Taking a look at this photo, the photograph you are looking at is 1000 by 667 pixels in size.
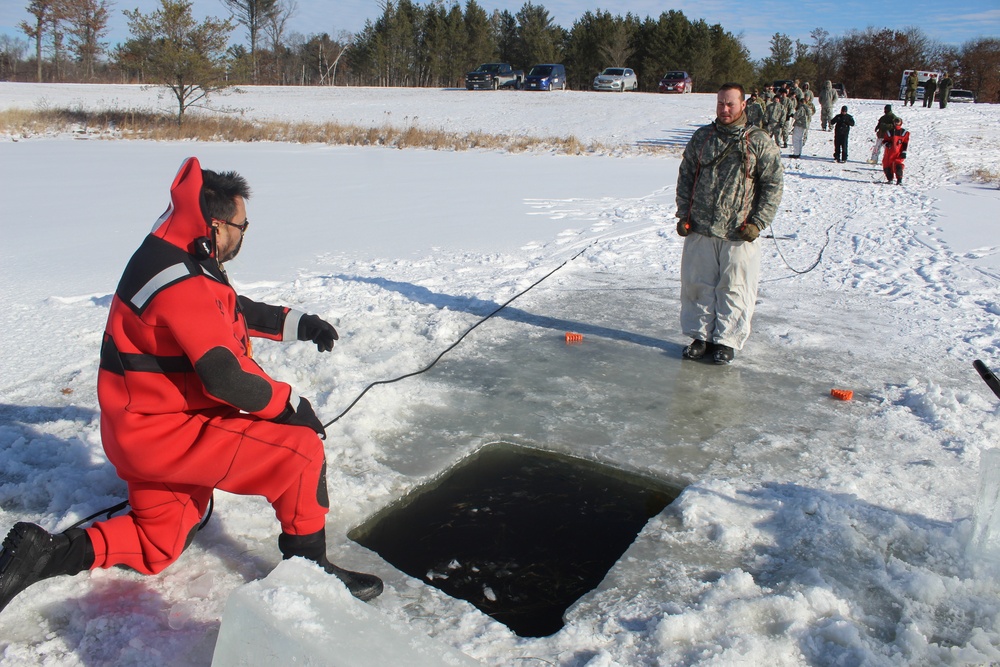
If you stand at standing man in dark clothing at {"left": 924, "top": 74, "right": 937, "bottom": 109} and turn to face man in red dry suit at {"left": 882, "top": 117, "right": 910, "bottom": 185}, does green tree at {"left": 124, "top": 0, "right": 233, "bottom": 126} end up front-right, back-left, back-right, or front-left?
front-right

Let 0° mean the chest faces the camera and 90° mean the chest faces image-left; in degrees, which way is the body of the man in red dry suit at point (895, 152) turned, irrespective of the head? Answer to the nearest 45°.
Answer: approximately 0°

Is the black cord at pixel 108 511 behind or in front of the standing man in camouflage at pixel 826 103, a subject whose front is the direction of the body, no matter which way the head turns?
in front

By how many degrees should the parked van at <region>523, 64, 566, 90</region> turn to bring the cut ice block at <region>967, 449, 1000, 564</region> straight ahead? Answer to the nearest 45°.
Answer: approximately 45° to its left

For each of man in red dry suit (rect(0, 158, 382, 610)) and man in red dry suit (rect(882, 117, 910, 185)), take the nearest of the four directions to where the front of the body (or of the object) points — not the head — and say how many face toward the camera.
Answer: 1

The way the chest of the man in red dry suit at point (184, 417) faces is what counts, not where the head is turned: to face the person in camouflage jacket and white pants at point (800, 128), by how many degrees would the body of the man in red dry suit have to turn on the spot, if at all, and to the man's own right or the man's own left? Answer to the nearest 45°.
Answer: approximately 45° to the man's own left

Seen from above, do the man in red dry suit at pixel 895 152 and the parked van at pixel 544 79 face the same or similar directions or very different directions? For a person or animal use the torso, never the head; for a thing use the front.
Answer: same or similar directions

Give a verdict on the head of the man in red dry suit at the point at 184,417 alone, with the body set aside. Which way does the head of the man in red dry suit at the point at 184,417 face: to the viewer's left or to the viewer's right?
to the viewer's right

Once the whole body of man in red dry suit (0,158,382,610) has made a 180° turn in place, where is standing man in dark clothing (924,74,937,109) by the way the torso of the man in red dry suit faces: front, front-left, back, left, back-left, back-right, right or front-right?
back-right

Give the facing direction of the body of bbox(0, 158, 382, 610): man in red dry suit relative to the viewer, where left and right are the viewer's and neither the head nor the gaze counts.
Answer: facing to the right of the viewer

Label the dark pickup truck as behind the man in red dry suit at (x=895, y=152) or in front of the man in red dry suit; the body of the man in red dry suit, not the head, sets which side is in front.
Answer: behind

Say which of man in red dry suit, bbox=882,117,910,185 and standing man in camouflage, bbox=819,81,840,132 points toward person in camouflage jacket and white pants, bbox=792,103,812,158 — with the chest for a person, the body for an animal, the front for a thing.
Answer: the standing man in camouflage

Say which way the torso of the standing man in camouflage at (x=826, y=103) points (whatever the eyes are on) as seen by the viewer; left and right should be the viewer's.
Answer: facing the viewer

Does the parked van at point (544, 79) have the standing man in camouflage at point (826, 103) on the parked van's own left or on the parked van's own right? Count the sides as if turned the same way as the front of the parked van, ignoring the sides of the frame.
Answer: on the parked van's own left

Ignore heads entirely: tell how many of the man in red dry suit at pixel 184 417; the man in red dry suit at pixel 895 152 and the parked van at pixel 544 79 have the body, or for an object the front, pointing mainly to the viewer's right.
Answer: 1

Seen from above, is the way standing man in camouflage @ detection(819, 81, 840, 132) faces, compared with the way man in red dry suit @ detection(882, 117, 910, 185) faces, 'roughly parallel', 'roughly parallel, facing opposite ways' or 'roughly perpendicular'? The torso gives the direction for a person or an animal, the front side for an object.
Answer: roughly parallel

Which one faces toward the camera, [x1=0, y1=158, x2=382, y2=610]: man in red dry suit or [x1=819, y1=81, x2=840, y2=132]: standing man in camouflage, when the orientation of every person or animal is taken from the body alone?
the standing man in camouflage
